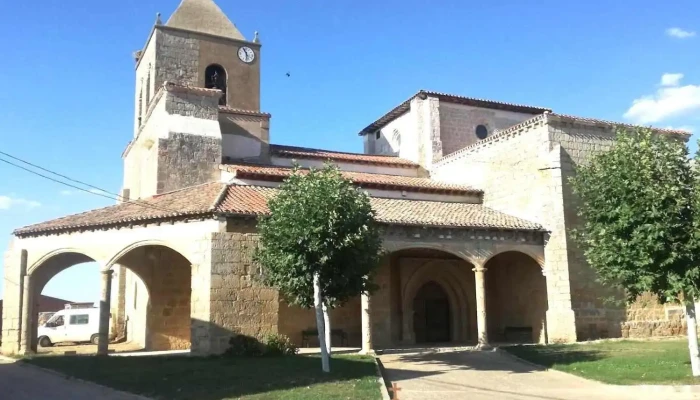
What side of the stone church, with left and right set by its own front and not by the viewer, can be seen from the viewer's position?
front

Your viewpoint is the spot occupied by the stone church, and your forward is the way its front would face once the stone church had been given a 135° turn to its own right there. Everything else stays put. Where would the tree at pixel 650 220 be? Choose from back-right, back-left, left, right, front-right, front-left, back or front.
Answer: back

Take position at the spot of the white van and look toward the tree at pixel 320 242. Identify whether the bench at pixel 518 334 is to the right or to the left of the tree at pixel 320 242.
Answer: left

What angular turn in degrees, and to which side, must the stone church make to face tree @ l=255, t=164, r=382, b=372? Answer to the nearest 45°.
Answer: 0° — it already faces it

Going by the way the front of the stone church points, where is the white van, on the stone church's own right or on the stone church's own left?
on the stone church's own right
